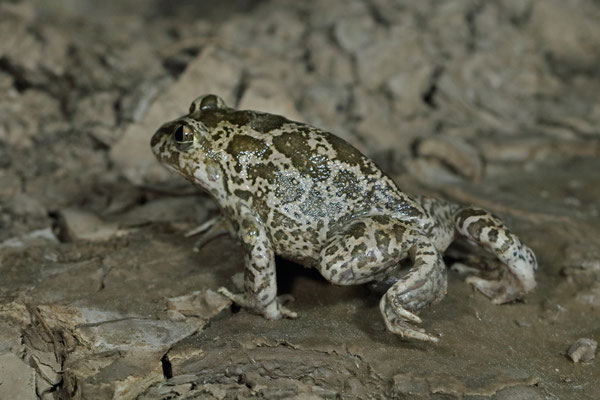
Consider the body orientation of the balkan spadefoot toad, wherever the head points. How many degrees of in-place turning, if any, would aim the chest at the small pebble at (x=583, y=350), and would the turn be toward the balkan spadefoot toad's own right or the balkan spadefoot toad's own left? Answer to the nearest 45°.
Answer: approximately 180°

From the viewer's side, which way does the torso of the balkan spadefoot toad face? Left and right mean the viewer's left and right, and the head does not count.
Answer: facing to the left of the viewer
